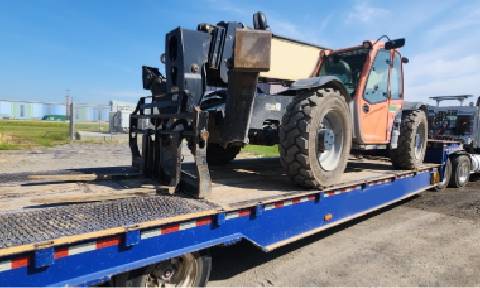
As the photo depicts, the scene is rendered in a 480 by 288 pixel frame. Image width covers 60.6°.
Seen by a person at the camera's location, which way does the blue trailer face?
facing away from the viewer and to the right of the viewer

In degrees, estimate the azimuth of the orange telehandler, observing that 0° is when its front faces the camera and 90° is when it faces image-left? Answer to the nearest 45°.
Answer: approximately 45°

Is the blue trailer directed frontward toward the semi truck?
yes

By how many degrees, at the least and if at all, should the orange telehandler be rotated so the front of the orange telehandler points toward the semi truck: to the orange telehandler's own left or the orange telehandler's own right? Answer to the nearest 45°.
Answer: approximately 180°
